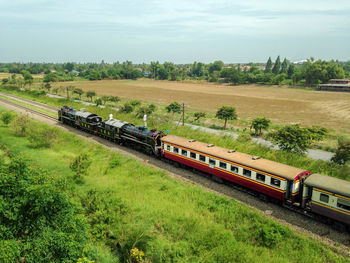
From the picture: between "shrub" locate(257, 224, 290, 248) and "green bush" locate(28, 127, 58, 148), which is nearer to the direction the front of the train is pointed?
the green bush

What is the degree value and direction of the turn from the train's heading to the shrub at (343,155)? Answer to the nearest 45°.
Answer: approximately 90° to its right

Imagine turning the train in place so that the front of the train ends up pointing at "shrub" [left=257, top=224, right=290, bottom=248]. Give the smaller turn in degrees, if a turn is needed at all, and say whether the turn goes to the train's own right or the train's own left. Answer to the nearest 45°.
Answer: approximately 135° to the train's own left

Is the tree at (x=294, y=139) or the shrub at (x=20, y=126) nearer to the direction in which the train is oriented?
the shrub

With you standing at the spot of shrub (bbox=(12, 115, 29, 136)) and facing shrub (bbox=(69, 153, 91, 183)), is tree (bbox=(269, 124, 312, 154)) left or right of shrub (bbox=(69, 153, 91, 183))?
left

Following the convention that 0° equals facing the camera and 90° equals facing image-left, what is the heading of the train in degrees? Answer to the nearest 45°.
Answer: approximately 135°

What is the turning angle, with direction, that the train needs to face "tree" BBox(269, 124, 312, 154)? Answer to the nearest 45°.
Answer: approximately 90° to its right

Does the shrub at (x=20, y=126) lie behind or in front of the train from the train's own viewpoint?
in front
